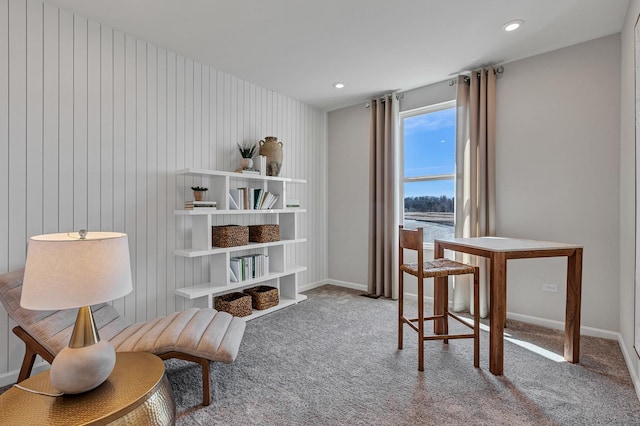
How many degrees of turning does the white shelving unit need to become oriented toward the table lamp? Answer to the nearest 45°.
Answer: approximately 45° to its right

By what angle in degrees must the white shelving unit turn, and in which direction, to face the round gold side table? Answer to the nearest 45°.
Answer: approximately 45° to its right

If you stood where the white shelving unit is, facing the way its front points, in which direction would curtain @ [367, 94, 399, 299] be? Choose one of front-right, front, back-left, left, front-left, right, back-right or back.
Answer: front-left

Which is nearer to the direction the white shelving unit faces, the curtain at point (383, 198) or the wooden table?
the wooden table

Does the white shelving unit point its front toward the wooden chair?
yes

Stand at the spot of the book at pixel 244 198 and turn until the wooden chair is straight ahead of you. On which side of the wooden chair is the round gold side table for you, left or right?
right

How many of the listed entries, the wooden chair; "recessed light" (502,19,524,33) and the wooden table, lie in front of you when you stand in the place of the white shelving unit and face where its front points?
3

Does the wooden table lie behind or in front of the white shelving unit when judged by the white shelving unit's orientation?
in front

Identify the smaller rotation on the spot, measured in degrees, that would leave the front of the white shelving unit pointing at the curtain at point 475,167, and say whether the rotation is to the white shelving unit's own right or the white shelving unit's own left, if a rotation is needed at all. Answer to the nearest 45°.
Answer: approximately 45° to the white shelving unit's own left

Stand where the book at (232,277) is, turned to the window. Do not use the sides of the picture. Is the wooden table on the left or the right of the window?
right

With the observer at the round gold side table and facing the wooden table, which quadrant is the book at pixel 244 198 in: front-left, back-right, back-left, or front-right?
front-left

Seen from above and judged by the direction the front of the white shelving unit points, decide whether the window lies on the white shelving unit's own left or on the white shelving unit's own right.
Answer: on the white shelving unit's own left

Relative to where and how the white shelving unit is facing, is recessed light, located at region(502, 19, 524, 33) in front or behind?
in front
